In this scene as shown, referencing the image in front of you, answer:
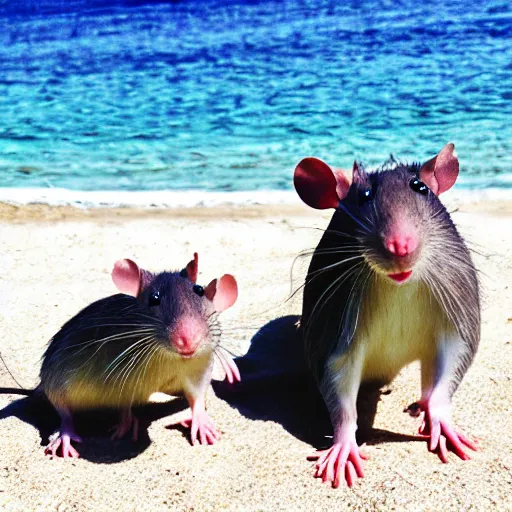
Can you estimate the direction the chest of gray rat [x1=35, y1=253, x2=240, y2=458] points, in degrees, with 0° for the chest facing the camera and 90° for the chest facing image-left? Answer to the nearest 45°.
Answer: approximately 315°

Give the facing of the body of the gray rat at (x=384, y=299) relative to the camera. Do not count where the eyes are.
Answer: toward the camera

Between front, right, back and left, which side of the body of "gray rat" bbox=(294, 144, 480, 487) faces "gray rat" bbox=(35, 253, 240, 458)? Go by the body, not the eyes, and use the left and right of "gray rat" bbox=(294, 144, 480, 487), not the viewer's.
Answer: right

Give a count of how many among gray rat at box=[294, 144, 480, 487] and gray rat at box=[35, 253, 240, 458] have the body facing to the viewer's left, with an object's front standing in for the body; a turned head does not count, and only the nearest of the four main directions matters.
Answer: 0

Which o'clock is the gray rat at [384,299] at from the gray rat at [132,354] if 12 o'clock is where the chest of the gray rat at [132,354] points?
the gray rat at [384,299] is roughly at 11 o'clock from the gray rat at [132,354].
